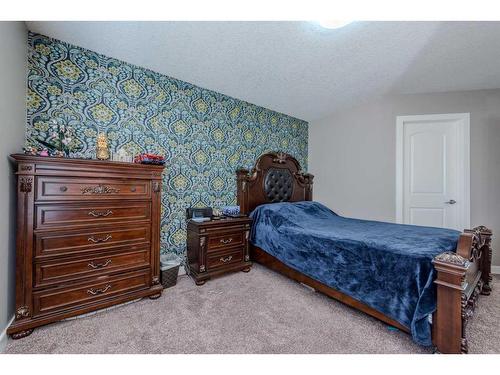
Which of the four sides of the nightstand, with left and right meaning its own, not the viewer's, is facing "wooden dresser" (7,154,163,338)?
right

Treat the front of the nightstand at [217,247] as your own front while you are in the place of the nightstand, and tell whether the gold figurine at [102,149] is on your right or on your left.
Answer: on your right

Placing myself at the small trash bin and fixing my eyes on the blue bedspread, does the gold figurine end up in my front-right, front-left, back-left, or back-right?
back-right

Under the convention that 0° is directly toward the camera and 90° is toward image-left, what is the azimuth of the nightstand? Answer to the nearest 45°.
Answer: approximately 315°

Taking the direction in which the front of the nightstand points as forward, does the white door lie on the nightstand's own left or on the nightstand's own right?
on the nightstand's own left

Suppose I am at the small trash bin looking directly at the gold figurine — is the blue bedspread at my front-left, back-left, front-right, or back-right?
back-left

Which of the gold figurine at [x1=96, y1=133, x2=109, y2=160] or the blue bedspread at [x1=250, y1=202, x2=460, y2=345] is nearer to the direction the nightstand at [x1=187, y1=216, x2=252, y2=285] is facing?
the blue bedspread

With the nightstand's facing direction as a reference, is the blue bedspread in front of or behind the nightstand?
in front
